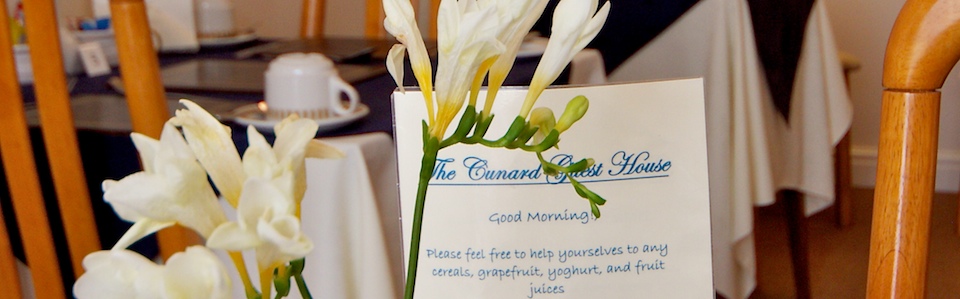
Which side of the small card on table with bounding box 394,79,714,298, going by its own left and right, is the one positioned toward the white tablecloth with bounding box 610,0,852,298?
back

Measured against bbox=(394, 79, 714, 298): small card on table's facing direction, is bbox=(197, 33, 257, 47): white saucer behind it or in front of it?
behind

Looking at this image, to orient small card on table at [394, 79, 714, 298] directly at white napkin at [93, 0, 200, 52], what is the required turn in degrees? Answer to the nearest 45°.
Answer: approximately 135° to its right

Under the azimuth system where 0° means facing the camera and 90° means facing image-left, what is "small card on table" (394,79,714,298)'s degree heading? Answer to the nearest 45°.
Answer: approximately 0°
